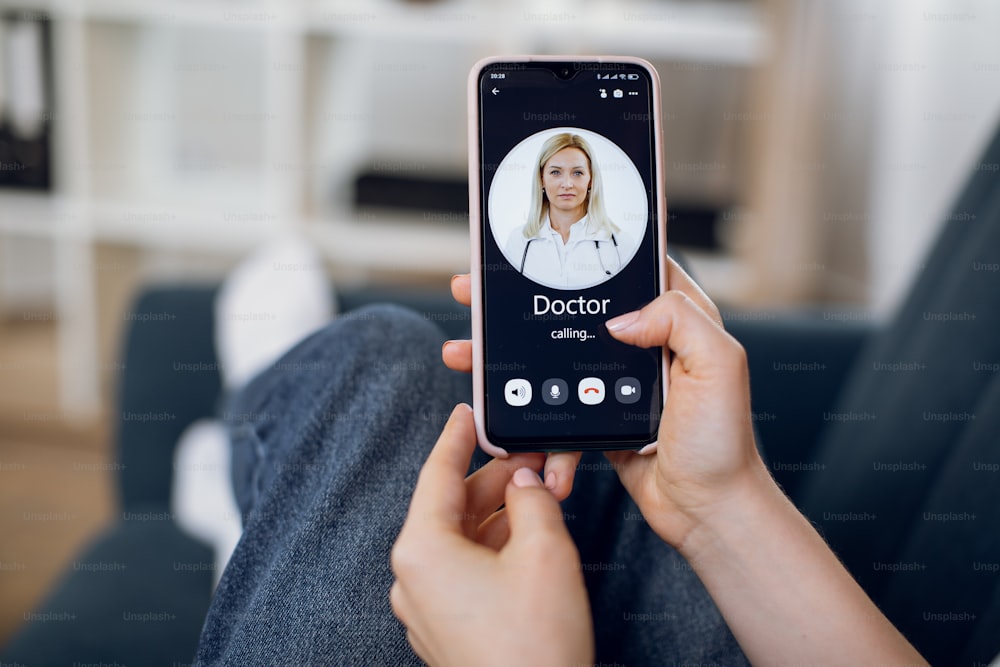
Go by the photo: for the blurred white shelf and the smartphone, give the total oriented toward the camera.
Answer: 2

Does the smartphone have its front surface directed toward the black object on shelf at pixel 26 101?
no

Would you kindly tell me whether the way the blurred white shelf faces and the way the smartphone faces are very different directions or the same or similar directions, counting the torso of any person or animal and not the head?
same or similar directions

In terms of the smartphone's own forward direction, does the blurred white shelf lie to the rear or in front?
to the rear

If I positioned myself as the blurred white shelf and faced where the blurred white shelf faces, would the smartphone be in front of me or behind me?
in front

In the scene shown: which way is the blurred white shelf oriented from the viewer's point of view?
toward the camera
